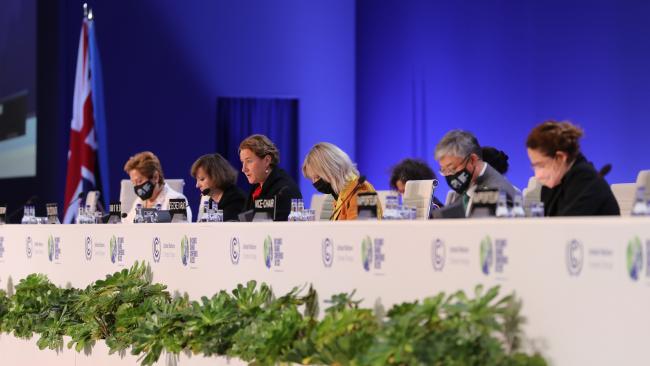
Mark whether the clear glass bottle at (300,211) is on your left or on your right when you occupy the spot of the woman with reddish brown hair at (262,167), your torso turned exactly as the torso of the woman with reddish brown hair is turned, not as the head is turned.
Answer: on your left

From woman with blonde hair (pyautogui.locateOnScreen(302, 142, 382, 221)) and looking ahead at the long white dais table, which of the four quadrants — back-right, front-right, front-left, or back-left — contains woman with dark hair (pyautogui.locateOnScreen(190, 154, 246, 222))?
back-right

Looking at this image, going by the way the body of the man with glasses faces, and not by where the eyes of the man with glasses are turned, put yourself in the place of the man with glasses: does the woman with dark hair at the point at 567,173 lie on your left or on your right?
on your left

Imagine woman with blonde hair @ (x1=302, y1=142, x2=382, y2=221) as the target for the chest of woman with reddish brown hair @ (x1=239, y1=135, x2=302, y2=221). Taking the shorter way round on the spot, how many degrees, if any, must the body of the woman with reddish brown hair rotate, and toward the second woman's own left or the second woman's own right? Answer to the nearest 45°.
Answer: approximately 90° to the second woman's own left
